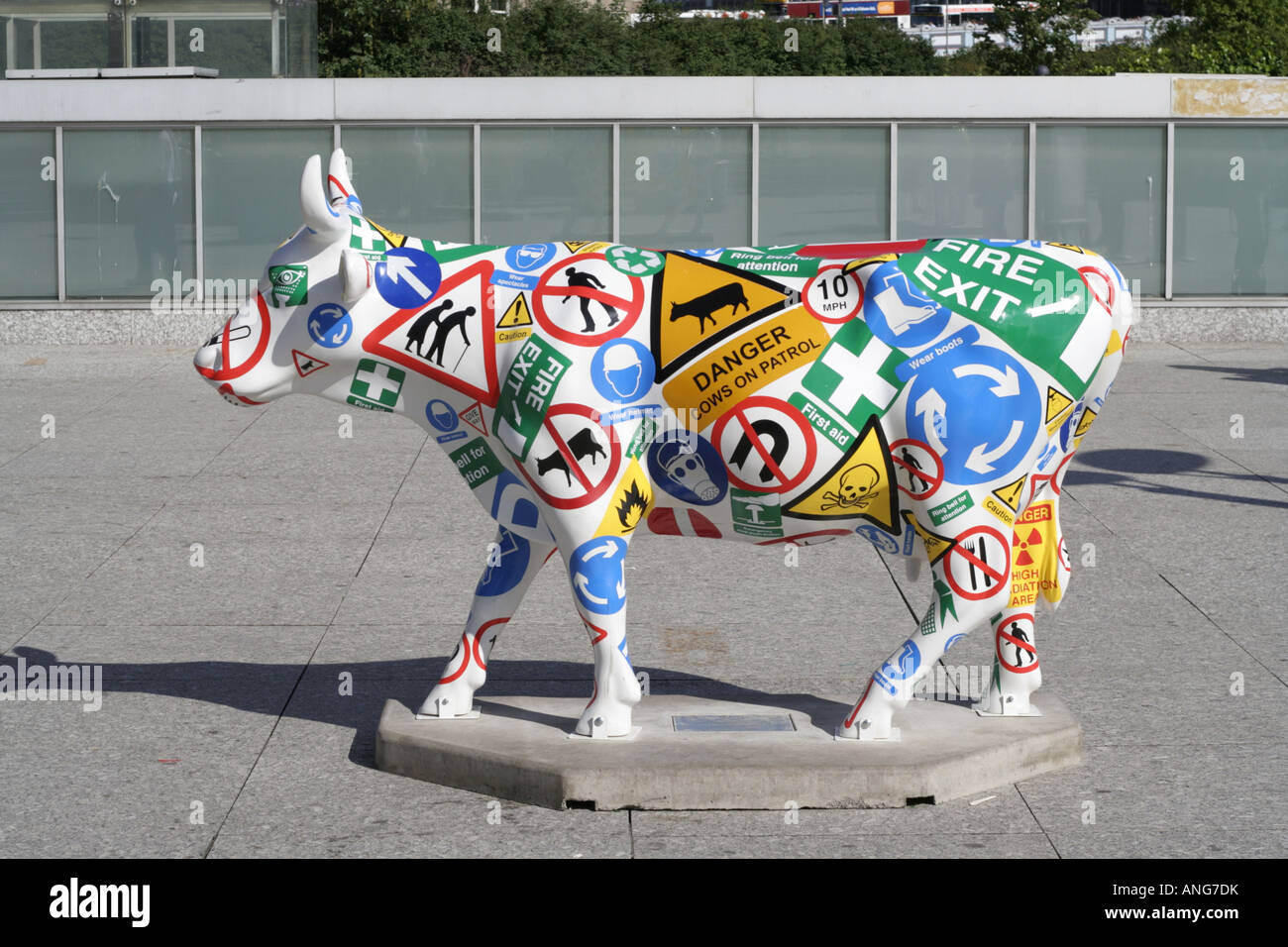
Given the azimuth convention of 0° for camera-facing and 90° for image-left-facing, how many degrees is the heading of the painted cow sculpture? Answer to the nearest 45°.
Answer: approximately 90°
